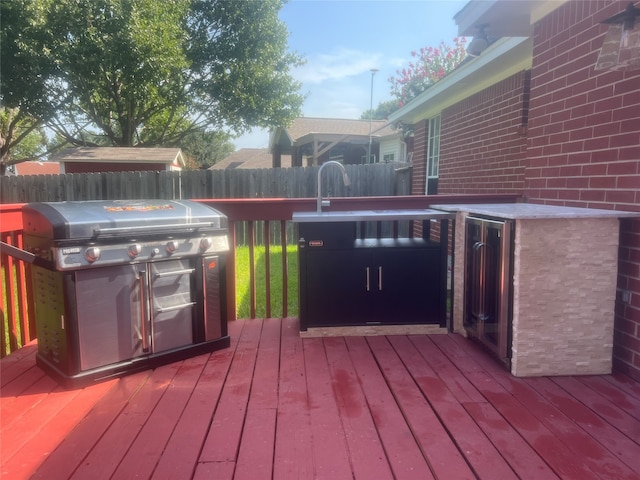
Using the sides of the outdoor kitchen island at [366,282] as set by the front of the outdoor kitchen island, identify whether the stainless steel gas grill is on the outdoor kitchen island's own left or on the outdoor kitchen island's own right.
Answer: on the outdoor kitchen island's own right

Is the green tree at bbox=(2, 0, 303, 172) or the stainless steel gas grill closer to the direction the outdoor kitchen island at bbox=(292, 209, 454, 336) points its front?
the stainless steel gas grill

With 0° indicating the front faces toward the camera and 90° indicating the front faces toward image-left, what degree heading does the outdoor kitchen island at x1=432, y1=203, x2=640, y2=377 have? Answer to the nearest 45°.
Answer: approximately 90°

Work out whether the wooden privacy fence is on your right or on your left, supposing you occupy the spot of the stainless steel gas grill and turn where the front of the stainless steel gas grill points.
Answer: on your left

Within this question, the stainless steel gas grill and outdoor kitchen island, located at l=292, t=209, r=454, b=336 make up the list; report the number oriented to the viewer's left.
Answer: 0

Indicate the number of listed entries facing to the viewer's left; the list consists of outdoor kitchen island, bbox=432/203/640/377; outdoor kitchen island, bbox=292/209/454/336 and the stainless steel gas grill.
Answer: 1

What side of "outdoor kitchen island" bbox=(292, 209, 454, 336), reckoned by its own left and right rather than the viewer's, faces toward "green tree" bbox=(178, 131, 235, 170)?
back

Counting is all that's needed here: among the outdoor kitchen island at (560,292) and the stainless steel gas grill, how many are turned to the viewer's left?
1

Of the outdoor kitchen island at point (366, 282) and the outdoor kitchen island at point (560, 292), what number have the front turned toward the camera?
1

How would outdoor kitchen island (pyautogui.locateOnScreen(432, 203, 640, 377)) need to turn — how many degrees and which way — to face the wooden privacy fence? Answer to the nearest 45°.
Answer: approximately 45° to its right

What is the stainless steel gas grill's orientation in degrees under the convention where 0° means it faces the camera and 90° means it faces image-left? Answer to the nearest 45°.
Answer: approximately 315°
